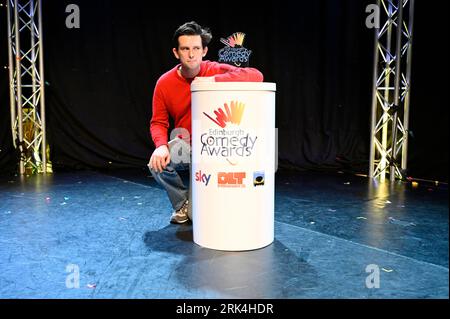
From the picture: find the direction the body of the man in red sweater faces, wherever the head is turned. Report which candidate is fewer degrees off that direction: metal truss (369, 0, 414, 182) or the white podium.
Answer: the white podium

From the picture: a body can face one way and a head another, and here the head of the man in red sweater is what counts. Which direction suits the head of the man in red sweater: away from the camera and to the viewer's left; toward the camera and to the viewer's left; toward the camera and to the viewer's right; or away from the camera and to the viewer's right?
toward the camera and to the viewer's right

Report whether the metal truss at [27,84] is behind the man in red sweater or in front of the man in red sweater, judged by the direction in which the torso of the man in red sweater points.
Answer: behind

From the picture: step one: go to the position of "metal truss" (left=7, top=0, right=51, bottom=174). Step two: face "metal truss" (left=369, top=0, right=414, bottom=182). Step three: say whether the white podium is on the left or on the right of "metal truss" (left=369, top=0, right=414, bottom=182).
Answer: right

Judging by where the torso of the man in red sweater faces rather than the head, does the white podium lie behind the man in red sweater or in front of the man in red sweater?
in front

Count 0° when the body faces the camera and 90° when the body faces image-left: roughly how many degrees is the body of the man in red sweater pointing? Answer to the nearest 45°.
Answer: approximately 0°

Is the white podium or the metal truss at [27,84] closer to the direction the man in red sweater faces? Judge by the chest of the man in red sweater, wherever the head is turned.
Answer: the white podium
